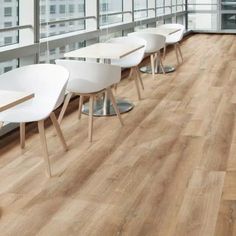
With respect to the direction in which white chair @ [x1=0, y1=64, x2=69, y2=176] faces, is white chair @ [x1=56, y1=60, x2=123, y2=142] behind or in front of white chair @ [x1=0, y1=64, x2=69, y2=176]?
behind

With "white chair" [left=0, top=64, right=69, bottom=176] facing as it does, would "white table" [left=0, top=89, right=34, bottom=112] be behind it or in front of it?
in front

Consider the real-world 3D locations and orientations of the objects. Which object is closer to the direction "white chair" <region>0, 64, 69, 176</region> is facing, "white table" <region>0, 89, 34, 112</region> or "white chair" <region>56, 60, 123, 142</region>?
the white table

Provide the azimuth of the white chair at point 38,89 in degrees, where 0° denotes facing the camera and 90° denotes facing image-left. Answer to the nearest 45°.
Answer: approximately 45°
